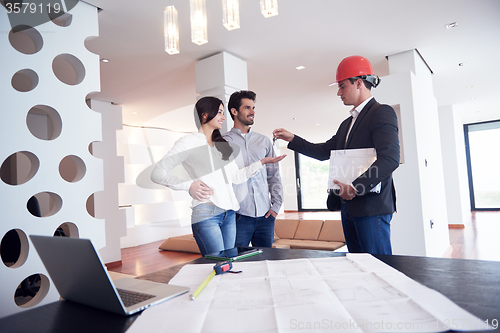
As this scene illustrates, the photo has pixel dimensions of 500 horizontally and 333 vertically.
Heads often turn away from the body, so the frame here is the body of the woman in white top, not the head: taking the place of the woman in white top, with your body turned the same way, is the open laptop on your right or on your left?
on your right

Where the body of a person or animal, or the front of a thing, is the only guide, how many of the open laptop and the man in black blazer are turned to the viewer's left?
1

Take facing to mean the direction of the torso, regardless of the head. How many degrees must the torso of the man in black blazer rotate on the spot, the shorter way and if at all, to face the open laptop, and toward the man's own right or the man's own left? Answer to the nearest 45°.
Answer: approximately 45° to the man's own left

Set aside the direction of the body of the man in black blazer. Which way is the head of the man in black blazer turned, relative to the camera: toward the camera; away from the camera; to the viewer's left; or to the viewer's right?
to the viewer's left

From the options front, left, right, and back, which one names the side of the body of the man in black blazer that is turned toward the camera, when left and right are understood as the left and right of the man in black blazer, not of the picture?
left

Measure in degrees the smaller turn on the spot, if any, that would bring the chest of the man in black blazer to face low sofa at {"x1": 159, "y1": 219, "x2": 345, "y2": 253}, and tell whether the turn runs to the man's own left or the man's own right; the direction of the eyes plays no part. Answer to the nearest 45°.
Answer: approximately 90° to the man's own right
